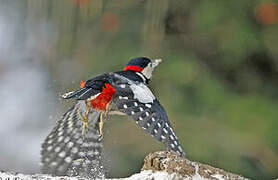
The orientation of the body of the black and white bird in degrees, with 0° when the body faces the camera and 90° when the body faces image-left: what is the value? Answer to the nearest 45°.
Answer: approximately 225°
